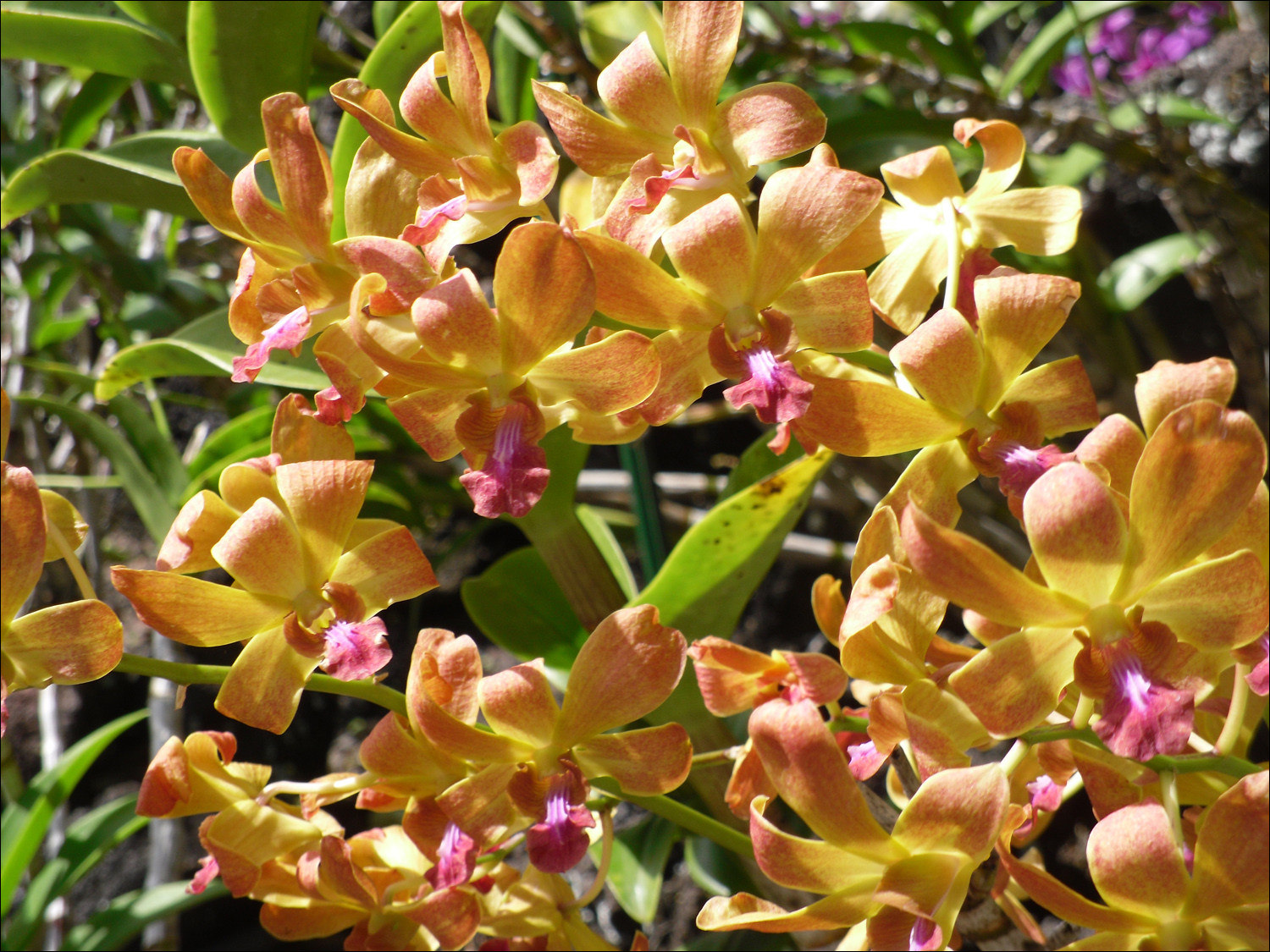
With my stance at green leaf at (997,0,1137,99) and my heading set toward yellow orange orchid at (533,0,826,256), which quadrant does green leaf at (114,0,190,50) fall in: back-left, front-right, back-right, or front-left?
front-right

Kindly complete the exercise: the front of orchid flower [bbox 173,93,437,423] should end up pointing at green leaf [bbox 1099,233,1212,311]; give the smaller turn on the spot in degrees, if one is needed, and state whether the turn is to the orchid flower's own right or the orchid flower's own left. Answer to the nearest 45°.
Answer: approximately 180°

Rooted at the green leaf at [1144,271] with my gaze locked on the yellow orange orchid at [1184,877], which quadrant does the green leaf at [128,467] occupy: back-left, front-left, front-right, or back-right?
front-right

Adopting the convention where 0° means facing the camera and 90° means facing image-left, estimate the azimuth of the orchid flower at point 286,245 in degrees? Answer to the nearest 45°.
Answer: approximately 45°

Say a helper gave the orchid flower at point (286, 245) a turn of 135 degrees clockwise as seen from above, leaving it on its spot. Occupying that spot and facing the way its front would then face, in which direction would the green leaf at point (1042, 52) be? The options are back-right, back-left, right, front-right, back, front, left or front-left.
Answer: front-right
